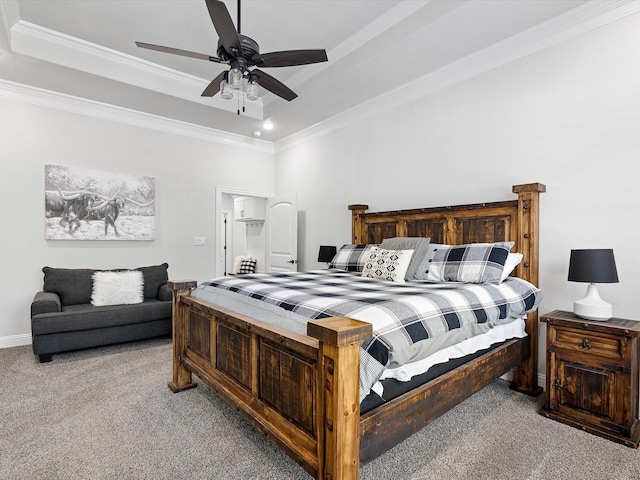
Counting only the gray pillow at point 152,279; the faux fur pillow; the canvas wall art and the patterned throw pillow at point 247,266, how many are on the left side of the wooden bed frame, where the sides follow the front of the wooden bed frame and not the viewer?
0

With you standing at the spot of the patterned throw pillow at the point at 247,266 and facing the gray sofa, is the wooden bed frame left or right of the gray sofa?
left

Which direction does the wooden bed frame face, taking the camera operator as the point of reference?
facing the viewer and to the left of the viewer

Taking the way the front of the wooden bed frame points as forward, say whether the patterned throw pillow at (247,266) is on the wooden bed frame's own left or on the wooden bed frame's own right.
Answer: on the wooden bed frame's own right

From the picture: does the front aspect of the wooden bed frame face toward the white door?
no

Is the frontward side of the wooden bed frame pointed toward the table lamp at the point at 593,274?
no

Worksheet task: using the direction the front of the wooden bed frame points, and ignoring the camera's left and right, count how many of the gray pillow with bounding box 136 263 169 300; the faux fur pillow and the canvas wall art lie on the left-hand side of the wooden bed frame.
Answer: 0

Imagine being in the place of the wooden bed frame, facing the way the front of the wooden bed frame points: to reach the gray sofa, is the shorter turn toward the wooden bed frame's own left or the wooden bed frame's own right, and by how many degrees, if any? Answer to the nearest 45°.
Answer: approximately 90° to the wooden bed frame's own right
